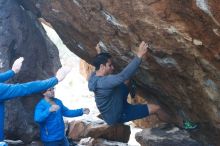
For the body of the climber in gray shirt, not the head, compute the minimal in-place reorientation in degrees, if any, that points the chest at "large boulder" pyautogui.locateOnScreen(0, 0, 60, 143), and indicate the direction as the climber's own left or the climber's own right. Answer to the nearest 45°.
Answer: approximately 135° to the climber's own left

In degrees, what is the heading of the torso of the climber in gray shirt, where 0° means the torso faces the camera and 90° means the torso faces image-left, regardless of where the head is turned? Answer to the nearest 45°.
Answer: approximately 270°

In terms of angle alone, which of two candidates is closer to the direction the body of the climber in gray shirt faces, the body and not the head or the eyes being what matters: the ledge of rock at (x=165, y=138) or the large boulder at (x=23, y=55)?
the ledge of rock
